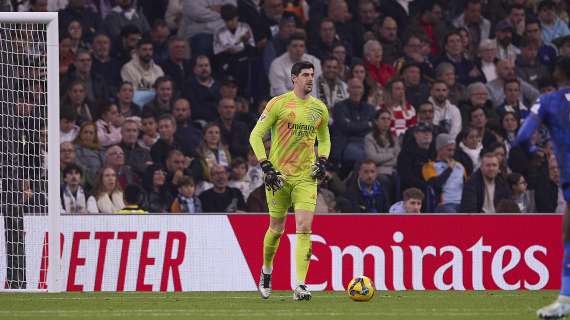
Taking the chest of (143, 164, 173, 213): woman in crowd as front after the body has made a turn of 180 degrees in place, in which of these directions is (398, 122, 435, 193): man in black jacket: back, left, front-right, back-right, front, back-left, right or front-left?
back-right

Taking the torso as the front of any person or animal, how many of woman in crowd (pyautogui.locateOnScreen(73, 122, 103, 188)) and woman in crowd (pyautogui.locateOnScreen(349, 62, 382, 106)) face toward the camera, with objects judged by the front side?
2

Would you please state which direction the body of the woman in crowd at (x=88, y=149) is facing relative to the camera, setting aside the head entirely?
toward the camera

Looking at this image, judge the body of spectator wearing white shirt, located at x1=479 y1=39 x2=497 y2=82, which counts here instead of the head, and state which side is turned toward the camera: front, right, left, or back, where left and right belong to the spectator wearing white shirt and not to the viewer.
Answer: front

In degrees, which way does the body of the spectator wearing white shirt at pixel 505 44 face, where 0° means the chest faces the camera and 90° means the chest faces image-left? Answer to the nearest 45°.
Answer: approximately 0°

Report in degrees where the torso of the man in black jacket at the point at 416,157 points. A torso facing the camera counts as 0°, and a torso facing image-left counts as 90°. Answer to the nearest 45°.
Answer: approximately 315°

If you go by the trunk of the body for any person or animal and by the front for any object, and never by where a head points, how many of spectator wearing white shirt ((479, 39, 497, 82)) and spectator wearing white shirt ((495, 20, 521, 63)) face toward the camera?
2

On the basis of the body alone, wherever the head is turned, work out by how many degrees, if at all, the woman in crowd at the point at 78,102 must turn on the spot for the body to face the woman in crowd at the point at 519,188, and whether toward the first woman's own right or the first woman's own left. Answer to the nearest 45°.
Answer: approximately 90° to the first woman's own left

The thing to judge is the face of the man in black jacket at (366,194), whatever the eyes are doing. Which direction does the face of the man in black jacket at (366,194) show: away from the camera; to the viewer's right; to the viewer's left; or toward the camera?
toward the camera

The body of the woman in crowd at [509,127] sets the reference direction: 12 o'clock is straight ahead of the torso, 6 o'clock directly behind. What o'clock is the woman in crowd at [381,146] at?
the woman in crowd at [381,146] is roughly at 2 o'clock from the woman in crowd at [509,127].
